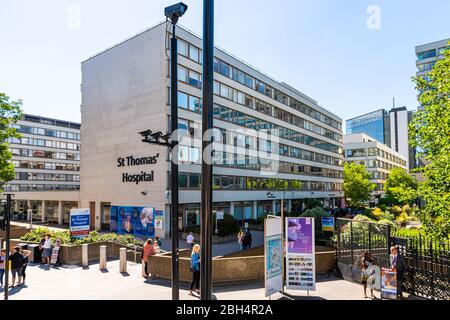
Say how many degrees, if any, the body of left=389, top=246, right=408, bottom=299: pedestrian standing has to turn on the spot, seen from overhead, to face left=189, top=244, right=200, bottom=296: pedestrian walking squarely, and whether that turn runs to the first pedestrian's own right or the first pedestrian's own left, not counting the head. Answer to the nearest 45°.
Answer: approximately 45° to the first pedestrian's own right

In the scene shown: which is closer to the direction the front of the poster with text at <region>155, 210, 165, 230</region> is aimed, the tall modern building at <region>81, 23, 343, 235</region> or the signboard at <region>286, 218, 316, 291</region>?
the signboard

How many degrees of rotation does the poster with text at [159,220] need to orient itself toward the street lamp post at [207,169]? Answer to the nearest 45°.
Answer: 0° — it already faces it
